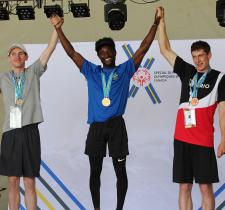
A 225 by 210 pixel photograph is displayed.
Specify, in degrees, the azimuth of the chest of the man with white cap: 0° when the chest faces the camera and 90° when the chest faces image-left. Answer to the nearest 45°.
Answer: approximately 0°
